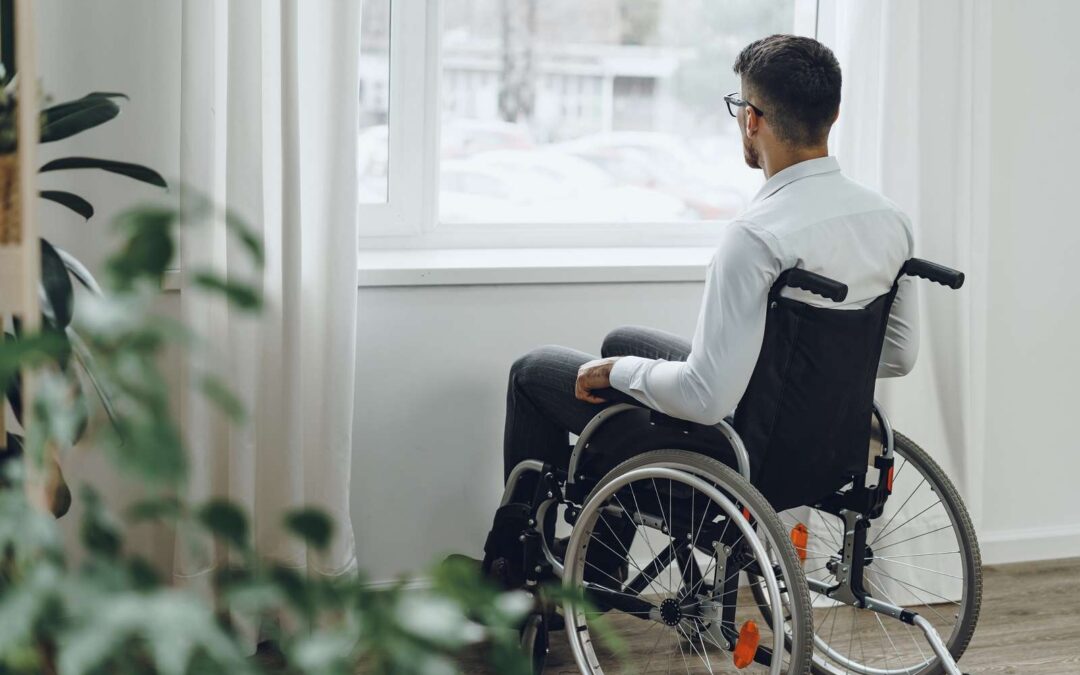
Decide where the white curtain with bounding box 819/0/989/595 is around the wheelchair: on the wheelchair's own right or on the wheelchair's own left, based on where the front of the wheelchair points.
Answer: on the wheelchair's own right

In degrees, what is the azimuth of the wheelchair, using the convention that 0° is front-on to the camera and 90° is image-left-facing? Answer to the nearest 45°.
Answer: approximately 135°

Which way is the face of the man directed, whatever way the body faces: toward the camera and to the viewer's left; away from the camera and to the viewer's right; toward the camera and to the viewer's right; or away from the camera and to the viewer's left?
away from the camera and to the viewer's left

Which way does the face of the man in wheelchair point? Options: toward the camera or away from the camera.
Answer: away from the camera

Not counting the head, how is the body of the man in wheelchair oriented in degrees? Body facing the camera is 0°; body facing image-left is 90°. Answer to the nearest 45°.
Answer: approximately 135°
